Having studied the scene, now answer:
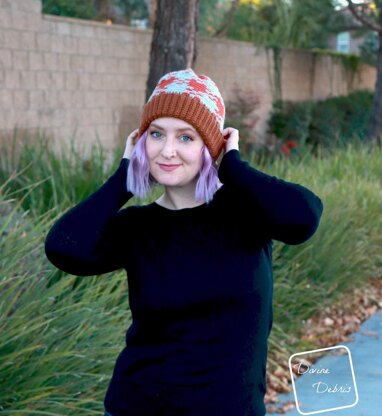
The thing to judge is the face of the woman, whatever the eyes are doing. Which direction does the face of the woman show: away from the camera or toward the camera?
toward the camera

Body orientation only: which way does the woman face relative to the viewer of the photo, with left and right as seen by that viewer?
facing the viewer

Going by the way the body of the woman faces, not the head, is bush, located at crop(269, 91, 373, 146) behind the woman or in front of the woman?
behind
